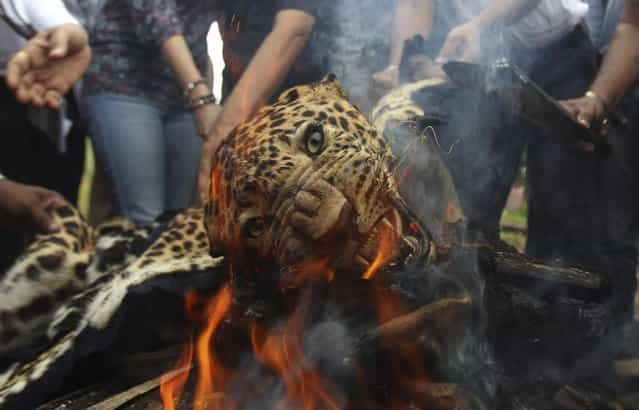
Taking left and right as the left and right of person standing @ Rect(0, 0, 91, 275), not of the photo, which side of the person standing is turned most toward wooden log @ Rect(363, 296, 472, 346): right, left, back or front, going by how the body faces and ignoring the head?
front

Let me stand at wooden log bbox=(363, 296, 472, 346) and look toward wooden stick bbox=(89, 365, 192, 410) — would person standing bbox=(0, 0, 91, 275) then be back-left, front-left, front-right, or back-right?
front-right

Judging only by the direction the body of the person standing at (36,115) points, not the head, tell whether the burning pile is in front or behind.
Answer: in front

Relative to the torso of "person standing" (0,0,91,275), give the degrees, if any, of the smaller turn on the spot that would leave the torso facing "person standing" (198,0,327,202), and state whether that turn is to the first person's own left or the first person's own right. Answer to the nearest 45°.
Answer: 0° — they already face them

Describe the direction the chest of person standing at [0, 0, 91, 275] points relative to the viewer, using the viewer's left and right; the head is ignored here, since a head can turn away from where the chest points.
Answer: facing the viewer and to the right of the viewer

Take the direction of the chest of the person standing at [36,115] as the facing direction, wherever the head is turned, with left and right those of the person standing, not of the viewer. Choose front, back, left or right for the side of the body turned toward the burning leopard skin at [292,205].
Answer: front
